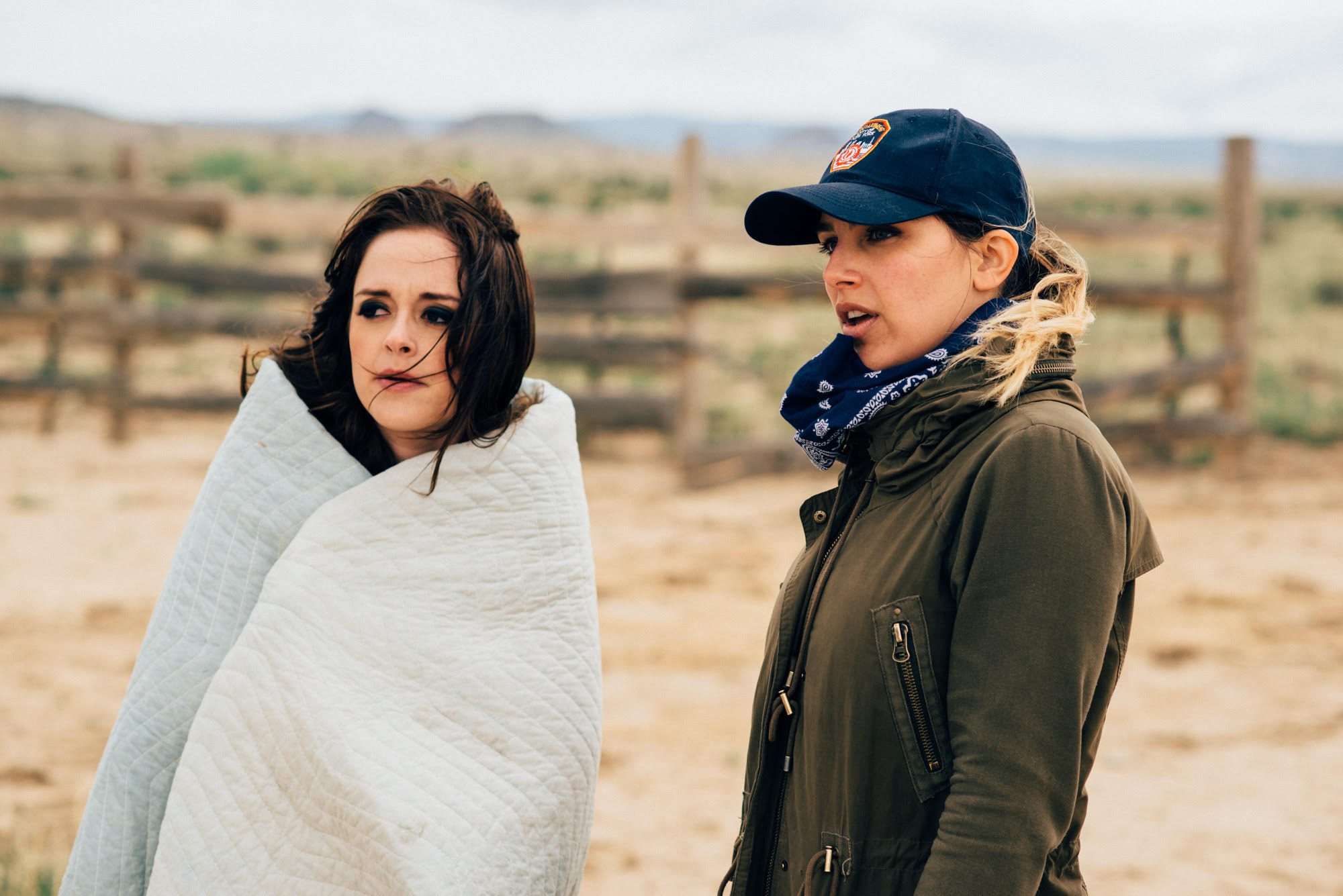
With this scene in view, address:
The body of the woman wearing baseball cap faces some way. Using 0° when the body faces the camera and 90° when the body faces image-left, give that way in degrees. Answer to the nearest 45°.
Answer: approximately 45°

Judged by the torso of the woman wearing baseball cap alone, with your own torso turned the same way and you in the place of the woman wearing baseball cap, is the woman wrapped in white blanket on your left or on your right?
on your right
